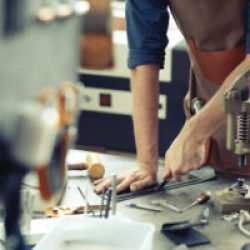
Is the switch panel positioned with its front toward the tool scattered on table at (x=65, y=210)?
yes

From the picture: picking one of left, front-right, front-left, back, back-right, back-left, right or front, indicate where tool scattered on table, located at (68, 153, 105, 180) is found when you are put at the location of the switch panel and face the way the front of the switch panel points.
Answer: front

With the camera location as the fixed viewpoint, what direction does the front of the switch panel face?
facing the viewer

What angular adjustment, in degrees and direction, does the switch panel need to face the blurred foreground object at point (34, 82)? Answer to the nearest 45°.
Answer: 0° — it already faces it

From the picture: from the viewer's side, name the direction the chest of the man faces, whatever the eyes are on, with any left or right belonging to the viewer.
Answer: facing the viewer and to the left of the viewer

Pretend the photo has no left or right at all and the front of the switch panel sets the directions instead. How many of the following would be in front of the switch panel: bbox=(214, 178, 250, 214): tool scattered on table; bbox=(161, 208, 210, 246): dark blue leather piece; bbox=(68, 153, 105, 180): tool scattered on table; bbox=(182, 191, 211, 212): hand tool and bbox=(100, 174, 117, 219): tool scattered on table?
5

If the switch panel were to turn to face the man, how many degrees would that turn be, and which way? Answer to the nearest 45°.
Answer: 0° — it already faces them

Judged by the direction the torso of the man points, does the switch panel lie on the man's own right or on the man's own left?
on the man's own right

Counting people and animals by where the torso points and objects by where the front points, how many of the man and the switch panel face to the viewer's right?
0

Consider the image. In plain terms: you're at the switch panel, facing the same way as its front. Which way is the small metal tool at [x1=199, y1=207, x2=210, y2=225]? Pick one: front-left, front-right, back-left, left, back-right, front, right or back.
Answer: front
